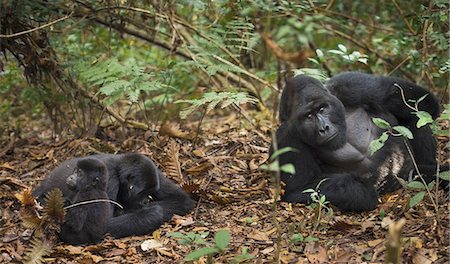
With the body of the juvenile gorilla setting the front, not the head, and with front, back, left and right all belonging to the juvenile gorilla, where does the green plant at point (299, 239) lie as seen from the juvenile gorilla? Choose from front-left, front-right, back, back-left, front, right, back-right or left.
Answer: back-left

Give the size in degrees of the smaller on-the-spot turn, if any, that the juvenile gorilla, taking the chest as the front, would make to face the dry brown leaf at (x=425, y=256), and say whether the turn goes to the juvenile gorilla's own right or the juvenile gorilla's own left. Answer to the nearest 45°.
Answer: approximately 135° to the juvenile gorilla's own left

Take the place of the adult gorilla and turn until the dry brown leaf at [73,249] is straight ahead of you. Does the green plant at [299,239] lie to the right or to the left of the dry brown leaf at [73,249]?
left
